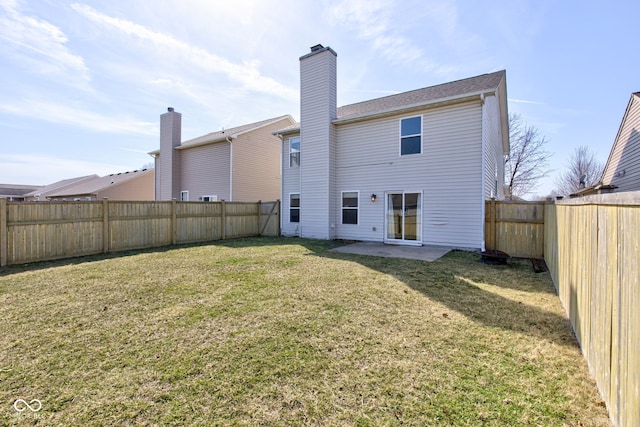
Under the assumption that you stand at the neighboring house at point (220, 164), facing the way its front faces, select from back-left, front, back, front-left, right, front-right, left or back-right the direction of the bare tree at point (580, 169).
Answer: front-right

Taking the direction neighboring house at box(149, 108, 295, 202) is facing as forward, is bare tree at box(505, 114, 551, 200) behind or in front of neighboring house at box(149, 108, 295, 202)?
in front

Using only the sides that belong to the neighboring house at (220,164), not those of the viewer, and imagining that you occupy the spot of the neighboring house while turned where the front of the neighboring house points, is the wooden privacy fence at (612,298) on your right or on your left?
on your right

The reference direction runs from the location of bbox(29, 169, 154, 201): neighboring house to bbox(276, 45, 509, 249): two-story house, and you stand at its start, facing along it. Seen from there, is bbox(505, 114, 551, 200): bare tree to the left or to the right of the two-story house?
left

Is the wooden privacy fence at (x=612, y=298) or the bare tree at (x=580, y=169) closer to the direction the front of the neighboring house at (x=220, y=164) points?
the bare tree

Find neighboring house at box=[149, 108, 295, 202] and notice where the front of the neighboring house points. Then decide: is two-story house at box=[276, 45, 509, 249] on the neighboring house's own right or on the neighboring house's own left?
on the neighboring house's own right

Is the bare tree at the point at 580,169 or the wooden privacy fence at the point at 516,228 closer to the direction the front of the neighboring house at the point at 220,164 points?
the bare tree

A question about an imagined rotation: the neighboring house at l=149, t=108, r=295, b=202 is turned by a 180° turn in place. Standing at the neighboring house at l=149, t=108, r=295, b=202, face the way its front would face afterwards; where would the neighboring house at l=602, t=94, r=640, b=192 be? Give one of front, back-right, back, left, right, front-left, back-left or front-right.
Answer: left

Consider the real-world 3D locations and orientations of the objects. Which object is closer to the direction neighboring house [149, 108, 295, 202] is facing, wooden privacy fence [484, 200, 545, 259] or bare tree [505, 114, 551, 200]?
the bare tree

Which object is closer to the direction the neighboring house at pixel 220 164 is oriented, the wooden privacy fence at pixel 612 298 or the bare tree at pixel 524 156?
the bare tree

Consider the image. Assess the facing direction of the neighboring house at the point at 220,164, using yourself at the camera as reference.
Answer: facing away from the viewer and to the right of the viewer

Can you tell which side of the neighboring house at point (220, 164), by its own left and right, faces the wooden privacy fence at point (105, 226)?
back

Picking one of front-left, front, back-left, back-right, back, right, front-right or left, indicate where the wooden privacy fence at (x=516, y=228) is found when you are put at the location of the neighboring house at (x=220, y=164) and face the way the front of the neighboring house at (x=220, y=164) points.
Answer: right

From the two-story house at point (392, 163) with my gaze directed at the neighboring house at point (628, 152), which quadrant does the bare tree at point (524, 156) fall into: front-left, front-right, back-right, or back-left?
front-left

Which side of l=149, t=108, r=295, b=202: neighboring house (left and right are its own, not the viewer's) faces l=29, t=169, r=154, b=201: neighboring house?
left
